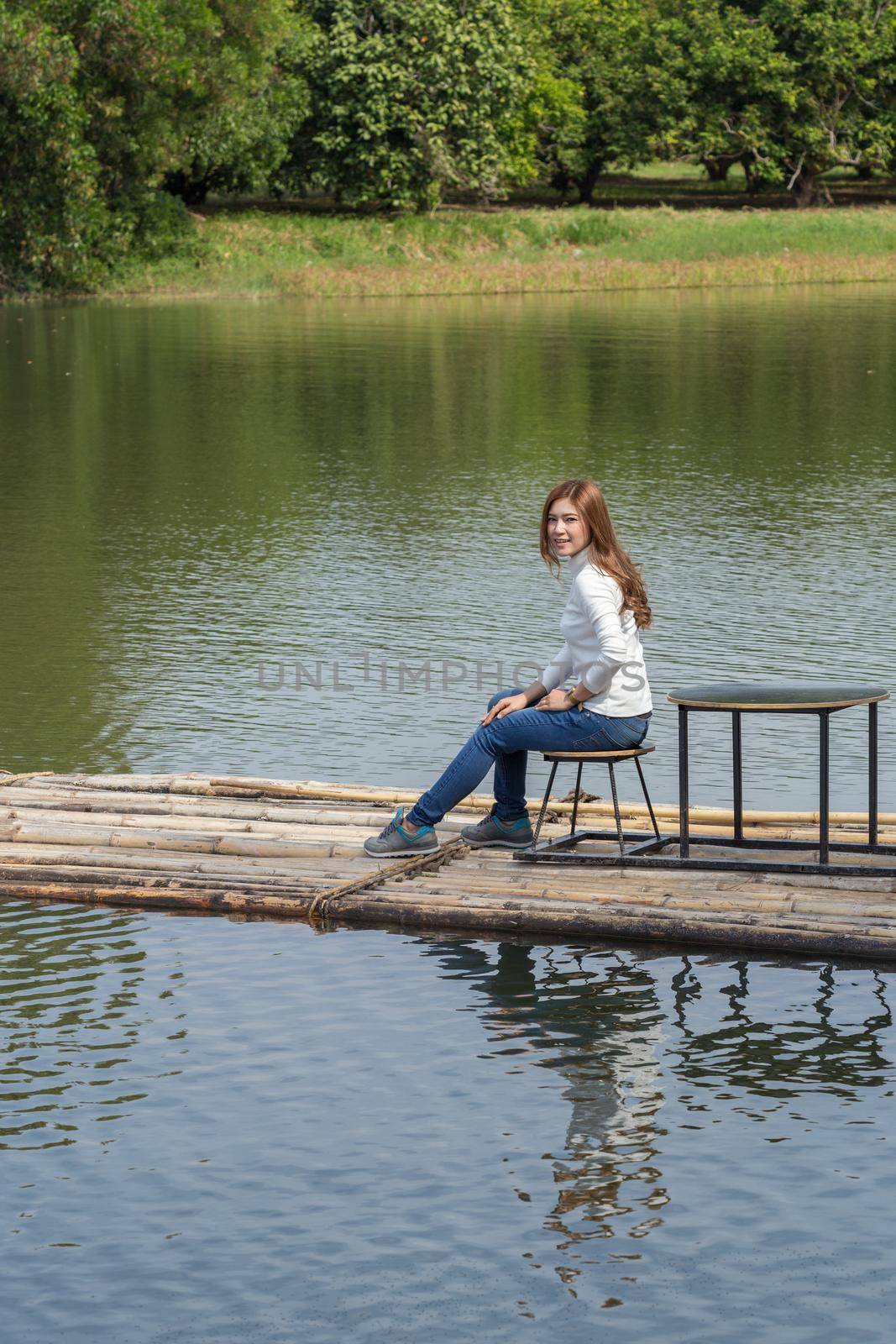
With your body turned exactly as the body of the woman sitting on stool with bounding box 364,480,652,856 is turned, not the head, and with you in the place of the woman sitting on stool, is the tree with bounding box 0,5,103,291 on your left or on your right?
on your right

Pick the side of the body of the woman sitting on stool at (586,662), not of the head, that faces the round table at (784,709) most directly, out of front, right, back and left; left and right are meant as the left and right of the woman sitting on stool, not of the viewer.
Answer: back

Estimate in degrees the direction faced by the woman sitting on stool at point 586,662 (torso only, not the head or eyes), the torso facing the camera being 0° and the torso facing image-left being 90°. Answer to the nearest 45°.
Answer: approximately 90°

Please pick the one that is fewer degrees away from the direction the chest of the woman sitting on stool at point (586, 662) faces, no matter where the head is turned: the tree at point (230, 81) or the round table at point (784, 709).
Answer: the tree

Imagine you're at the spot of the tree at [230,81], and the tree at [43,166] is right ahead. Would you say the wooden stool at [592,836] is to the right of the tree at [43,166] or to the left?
left

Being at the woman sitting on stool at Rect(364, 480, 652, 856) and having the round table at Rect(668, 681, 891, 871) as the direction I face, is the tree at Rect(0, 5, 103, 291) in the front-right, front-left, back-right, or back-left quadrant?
back-left

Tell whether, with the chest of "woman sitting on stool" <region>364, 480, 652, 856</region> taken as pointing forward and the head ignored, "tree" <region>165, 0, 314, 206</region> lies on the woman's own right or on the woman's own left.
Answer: on the woman's own right
